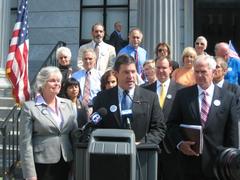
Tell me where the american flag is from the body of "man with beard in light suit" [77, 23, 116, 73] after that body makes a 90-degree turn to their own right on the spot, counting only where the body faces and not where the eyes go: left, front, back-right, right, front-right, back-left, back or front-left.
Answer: front

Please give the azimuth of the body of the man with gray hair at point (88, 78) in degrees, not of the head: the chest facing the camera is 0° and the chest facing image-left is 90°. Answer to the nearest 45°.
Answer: approximately 0°

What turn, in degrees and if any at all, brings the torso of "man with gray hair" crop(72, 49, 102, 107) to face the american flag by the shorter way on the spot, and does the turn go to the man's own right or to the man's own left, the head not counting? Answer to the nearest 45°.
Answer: approximately 135° to the man's own right

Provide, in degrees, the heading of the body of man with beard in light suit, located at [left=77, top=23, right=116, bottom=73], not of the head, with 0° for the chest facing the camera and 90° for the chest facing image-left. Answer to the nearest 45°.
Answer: approximately 0°

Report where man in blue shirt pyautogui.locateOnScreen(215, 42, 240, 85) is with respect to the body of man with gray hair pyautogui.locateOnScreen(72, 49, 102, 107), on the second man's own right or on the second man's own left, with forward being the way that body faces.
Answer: on the second man's own left

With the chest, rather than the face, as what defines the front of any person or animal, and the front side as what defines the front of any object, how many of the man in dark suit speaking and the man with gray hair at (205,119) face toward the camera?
2
